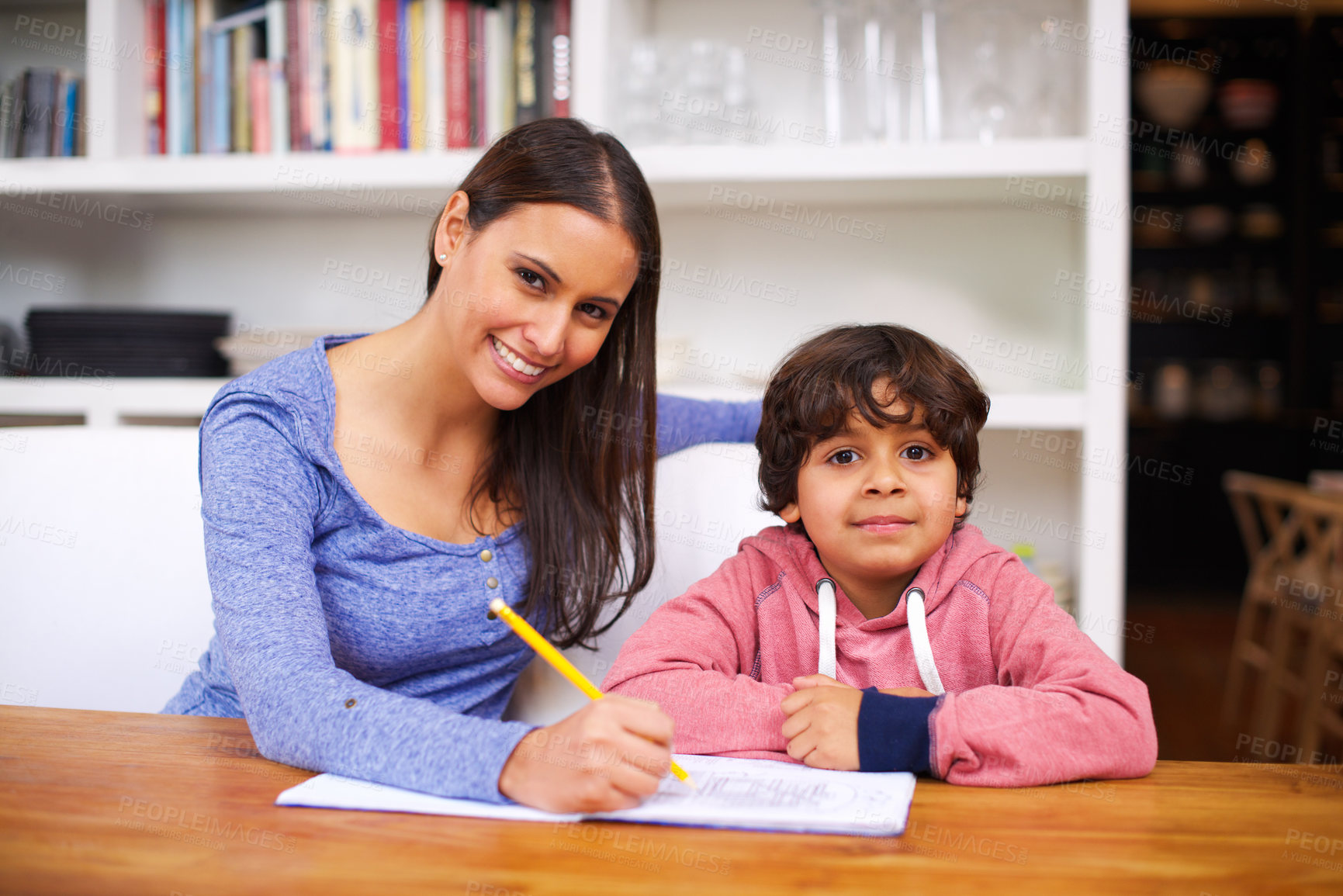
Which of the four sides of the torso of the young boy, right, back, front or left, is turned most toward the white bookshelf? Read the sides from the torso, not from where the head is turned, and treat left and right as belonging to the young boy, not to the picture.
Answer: back

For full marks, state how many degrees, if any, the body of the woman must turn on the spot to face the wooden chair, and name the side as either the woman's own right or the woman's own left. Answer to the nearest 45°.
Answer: approximately 90° to the woman's own left

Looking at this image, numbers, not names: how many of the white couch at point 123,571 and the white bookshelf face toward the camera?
2

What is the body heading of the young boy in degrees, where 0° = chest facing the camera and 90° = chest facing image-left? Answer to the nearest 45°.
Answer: approximately 0°

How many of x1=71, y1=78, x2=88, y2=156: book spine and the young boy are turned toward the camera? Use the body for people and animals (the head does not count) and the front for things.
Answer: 2
